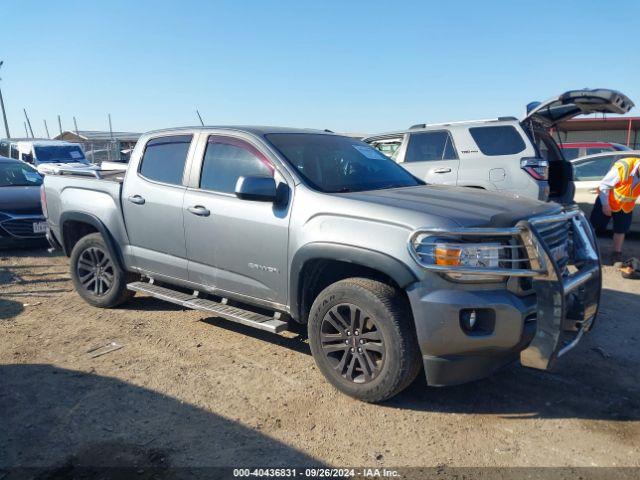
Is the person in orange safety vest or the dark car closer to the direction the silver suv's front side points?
the dark car

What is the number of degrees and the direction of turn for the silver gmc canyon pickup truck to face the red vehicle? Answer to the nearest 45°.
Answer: approximately 90° to its left

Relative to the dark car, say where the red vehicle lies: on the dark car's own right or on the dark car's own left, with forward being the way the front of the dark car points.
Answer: on the dark car's own left

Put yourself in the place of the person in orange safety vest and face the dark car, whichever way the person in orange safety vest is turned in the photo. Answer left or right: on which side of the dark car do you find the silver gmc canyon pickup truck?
left

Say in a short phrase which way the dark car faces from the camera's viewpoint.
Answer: facing the viewer and to the right of the viewer

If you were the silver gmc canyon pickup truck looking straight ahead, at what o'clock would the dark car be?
The dark car is roughly at 6 o'clock from the silver gmc canyon pickup truck.

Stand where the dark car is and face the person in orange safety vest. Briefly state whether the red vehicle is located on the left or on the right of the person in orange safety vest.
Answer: left

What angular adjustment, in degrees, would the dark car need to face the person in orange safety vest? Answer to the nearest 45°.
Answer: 0° — it already faces them

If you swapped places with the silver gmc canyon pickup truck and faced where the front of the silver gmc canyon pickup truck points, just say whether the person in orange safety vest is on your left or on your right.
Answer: on your left

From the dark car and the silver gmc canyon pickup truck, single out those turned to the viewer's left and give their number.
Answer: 0

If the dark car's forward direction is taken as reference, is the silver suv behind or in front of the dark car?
in front

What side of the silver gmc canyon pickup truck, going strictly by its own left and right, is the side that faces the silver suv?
left

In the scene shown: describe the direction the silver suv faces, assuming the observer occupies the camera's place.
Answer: facing away from the viewer and to the left of the viewer
